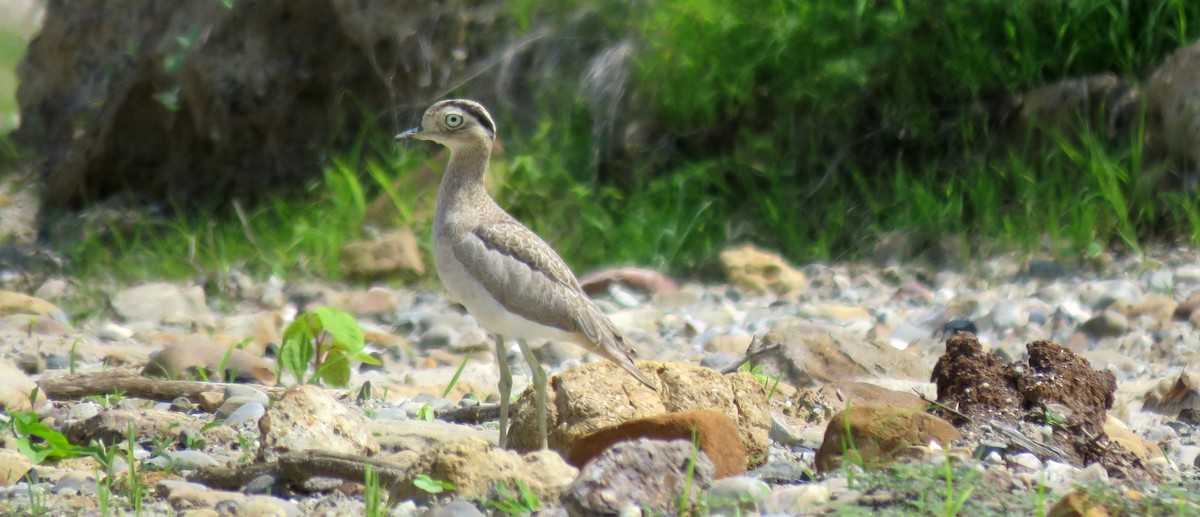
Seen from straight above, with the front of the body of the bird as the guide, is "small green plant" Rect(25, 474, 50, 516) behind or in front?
in front

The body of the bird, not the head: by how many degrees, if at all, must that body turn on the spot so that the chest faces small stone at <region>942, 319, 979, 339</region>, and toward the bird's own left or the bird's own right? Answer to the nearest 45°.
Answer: approximately 135° to the bird's own right

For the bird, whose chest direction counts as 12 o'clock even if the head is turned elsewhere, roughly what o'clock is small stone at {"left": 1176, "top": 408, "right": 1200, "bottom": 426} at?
The small stone is roughly at 6 o'clock from the bird.

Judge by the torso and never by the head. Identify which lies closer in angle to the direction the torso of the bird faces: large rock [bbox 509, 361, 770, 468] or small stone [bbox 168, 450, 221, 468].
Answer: the small stone

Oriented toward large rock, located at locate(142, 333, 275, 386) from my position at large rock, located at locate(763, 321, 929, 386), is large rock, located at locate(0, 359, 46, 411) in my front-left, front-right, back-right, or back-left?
front-left

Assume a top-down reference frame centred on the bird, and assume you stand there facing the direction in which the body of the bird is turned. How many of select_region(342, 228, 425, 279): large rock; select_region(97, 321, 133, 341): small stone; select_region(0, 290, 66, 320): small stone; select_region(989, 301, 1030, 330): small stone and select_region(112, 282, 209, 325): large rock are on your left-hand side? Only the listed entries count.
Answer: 0

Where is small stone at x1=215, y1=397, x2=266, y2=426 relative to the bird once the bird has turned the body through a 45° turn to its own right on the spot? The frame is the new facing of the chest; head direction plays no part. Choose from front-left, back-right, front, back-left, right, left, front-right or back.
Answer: front-left

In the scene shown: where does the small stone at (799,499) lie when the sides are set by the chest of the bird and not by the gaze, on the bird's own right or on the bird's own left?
on the bird's own left

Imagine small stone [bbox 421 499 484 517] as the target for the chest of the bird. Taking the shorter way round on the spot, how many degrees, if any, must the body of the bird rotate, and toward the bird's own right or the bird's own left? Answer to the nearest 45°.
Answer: approximately 90° to the bird's own left

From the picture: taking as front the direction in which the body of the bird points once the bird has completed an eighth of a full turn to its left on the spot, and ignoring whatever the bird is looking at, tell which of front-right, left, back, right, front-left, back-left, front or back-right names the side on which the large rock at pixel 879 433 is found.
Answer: left

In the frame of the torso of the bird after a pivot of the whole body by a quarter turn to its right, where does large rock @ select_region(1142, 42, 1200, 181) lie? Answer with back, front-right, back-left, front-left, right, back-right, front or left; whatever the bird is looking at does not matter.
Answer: front-right

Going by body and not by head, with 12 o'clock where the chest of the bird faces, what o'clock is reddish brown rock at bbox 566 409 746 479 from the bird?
The reddish brown rock is roughly at 8 o'clock from the bird.

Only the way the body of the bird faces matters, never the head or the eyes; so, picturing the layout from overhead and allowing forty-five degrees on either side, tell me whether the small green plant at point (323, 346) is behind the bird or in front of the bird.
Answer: in front

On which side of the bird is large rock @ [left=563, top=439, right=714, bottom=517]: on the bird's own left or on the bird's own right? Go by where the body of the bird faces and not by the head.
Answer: on the bird's own left

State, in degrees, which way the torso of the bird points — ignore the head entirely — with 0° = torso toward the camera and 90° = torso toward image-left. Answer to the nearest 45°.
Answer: approximately 90°

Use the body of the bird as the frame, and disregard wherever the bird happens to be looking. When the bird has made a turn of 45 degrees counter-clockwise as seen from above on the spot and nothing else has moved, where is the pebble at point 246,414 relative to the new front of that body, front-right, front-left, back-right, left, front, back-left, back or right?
front-right

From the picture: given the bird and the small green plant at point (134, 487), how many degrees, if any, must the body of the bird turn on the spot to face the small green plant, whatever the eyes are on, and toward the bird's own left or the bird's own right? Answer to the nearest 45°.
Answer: approximately 45° to the bird's own left

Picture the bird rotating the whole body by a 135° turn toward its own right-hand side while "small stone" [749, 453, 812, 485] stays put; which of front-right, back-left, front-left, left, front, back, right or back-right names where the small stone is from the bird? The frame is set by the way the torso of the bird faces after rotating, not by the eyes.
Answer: right
